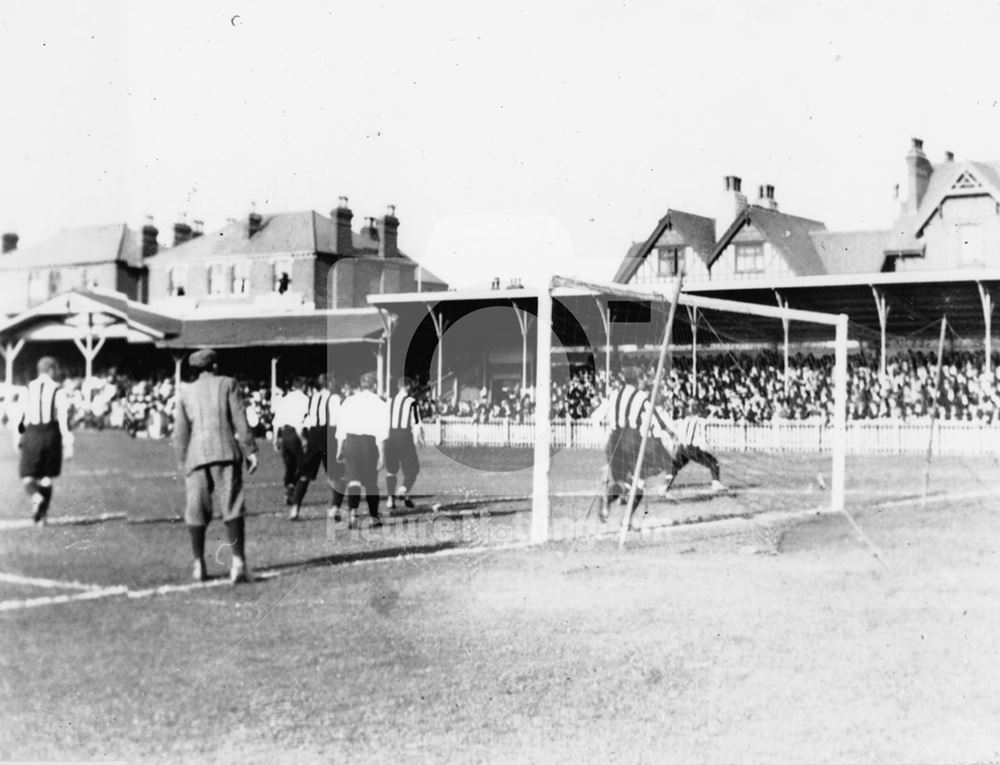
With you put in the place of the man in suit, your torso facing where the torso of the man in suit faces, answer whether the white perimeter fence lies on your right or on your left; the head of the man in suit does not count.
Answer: on your right

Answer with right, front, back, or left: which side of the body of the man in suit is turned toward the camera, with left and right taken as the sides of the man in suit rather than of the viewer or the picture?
back
